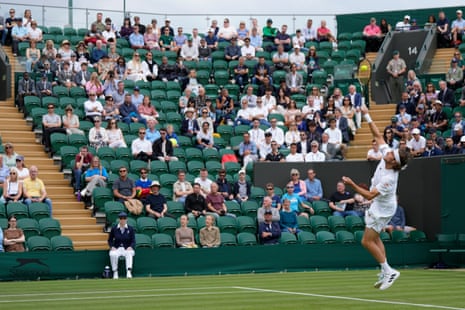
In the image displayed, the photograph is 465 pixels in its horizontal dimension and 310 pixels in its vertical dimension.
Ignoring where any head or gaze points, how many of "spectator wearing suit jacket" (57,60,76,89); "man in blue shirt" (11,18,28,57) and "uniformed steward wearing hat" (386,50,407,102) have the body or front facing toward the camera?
3

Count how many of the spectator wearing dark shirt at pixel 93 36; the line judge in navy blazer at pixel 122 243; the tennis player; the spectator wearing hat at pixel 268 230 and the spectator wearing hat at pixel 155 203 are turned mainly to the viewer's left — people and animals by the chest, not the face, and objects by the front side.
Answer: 1

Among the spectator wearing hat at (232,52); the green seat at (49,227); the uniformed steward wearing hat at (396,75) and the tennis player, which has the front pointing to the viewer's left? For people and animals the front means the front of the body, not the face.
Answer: the tennis player

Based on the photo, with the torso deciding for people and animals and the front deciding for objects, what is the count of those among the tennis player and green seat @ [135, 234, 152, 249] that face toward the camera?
1

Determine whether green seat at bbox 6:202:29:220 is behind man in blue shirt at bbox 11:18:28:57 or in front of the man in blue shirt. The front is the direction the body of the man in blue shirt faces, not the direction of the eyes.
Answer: in front

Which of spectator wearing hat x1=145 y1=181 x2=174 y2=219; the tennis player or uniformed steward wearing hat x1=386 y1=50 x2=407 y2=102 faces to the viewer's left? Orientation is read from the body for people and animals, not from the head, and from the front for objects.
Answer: the tennis player

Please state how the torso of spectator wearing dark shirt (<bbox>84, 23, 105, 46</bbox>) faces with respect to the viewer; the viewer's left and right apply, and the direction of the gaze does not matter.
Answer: facing the viewer

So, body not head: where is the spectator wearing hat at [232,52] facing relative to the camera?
toward the camera

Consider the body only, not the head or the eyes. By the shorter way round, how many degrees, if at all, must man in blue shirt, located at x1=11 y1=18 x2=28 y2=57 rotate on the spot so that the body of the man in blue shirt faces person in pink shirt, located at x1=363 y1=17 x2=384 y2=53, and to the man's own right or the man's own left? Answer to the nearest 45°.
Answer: approximately 90° to the man's own left

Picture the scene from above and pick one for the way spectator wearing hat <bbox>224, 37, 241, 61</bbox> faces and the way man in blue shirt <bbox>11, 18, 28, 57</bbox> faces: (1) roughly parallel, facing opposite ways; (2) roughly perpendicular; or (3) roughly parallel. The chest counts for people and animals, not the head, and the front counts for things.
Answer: roughly parallel

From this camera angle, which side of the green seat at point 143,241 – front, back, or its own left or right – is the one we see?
front

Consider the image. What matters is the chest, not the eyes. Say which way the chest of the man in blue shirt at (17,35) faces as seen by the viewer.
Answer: toward the camera

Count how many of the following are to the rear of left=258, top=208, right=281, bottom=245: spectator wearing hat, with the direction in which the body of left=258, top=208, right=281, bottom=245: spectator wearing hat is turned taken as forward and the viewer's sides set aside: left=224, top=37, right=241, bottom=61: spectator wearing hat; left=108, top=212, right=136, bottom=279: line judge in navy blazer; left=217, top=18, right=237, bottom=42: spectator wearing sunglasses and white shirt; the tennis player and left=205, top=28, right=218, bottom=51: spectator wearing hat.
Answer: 3

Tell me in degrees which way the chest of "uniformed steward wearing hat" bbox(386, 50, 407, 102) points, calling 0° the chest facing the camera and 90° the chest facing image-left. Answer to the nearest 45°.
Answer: approximately 0°
